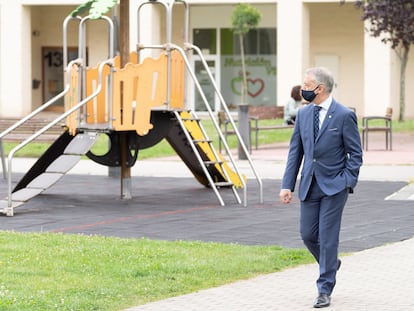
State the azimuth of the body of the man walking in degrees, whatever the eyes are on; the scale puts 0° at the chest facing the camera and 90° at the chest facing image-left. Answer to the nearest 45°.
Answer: approximately 45°

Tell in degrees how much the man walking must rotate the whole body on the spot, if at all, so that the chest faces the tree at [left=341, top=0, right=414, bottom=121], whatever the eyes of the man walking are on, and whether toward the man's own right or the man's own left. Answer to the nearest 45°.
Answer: approximately 135° to the man's own right

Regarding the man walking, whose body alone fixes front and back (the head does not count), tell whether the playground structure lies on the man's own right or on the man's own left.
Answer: on the man's own right

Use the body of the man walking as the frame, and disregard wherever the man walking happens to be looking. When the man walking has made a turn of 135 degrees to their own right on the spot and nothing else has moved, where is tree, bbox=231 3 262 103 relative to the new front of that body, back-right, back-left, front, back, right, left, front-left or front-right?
front
